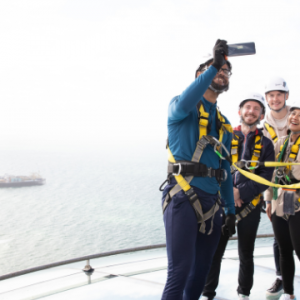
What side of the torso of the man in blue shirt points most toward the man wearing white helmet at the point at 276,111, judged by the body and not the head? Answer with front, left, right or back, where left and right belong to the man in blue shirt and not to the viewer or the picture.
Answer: left

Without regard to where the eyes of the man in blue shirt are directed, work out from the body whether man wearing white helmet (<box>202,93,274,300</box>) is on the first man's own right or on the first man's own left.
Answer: on the first man's own left

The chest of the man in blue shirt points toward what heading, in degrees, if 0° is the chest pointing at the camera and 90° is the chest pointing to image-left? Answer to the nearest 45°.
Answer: approximately 315°
